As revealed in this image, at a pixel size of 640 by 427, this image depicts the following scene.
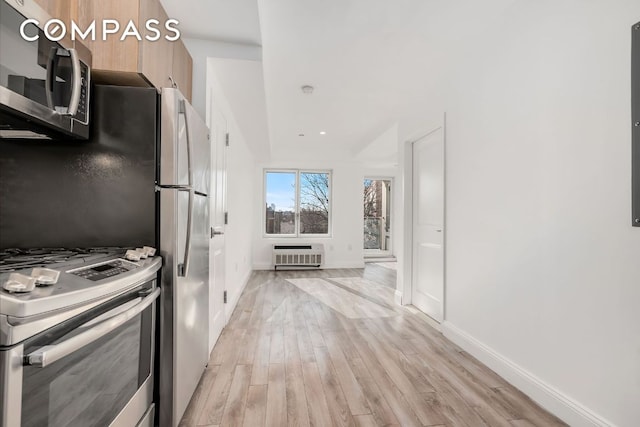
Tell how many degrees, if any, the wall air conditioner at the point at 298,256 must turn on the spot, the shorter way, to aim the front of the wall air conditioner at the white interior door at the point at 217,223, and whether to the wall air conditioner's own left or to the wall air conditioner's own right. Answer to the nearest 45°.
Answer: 0° — it already faces it

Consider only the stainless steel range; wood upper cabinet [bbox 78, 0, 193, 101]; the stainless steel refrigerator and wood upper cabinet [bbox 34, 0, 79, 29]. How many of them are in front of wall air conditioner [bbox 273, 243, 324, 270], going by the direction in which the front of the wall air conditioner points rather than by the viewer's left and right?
4

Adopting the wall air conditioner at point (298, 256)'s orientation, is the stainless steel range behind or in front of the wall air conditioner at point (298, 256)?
in front

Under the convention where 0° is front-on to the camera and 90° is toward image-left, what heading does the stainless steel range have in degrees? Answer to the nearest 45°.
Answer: approximately 315°

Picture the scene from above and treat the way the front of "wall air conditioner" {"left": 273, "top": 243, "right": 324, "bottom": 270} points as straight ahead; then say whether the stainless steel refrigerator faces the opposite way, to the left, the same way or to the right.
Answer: to the left

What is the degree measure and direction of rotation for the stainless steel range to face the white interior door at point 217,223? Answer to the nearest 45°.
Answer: approximately 90° to its left

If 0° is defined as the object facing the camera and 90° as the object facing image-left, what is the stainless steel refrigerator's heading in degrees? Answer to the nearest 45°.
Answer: approximately 270°

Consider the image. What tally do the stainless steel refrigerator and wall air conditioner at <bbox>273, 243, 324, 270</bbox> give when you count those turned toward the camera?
1

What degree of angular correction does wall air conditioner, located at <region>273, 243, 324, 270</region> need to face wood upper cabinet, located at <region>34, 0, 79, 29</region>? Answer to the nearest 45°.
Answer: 0° — it already faces it

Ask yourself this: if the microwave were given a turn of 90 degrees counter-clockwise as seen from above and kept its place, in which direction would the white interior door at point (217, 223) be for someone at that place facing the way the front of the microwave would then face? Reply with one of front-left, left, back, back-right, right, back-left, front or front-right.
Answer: front

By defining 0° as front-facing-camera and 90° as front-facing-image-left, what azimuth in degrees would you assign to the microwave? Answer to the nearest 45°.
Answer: approximately 315°

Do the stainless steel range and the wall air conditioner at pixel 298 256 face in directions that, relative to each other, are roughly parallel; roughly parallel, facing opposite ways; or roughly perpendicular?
roughly perpendicular

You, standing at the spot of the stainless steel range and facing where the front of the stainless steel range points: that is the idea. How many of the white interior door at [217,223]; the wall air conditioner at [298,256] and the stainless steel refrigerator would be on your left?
3

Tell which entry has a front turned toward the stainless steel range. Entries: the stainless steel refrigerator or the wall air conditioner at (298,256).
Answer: the wall air conditioner
